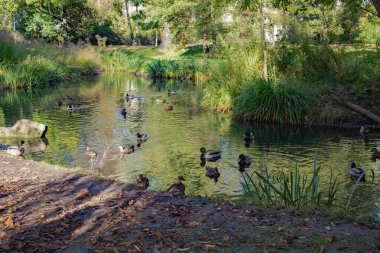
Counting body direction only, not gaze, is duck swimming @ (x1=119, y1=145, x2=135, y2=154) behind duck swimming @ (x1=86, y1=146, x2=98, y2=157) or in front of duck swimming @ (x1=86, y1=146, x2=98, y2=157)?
behind

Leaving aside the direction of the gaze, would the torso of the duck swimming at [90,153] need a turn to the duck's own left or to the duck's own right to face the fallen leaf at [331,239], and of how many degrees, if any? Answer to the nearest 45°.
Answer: approximately 90° to the duck's own left

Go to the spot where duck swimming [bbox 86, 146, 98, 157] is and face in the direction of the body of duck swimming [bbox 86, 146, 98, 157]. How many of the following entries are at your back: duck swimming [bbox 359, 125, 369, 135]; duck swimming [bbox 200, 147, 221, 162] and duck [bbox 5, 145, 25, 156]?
2

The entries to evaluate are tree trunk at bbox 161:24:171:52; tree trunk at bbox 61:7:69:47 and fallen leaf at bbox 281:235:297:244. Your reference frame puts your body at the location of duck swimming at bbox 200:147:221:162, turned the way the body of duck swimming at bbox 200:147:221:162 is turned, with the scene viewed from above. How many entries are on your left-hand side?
1

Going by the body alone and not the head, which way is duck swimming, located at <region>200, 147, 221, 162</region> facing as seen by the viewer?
to the viewer's left

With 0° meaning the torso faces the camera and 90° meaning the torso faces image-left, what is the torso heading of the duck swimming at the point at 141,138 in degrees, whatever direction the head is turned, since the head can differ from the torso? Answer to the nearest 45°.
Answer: approximately 45°

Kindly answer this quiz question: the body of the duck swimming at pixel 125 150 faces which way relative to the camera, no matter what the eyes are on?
to the viewer's right

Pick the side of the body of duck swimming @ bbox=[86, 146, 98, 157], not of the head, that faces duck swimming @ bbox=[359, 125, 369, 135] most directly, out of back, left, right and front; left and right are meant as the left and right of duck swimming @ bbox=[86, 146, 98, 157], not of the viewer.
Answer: back

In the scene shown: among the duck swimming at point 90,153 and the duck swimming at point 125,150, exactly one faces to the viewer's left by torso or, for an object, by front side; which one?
the duck swimming at point 90,153

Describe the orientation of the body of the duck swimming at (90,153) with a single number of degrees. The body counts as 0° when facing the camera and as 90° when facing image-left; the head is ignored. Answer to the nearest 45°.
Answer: approximately 90°
